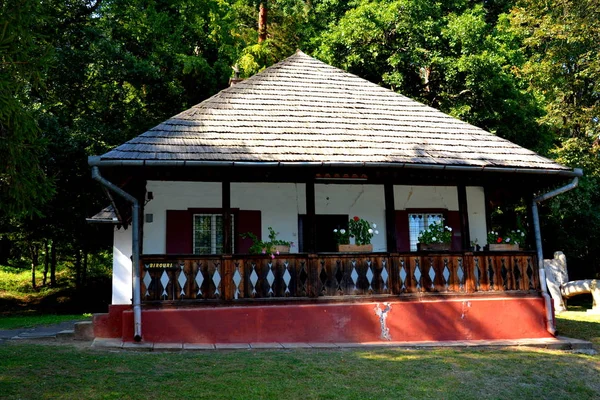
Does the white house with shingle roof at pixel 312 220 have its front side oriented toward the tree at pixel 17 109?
no

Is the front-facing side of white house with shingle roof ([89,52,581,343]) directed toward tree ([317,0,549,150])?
no

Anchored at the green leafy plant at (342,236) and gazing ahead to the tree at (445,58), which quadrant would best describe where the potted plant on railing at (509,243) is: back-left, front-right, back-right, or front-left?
front-right

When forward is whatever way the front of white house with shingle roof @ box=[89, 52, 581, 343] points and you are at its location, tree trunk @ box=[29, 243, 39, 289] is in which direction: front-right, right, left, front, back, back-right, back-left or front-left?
back-right

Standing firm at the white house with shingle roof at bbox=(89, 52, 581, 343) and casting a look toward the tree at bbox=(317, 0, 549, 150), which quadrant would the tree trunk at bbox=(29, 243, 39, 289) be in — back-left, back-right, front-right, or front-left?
front-left

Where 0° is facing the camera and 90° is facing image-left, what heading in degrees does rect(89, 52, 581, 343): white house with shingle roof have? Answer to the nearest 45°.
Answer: approximately 0°
